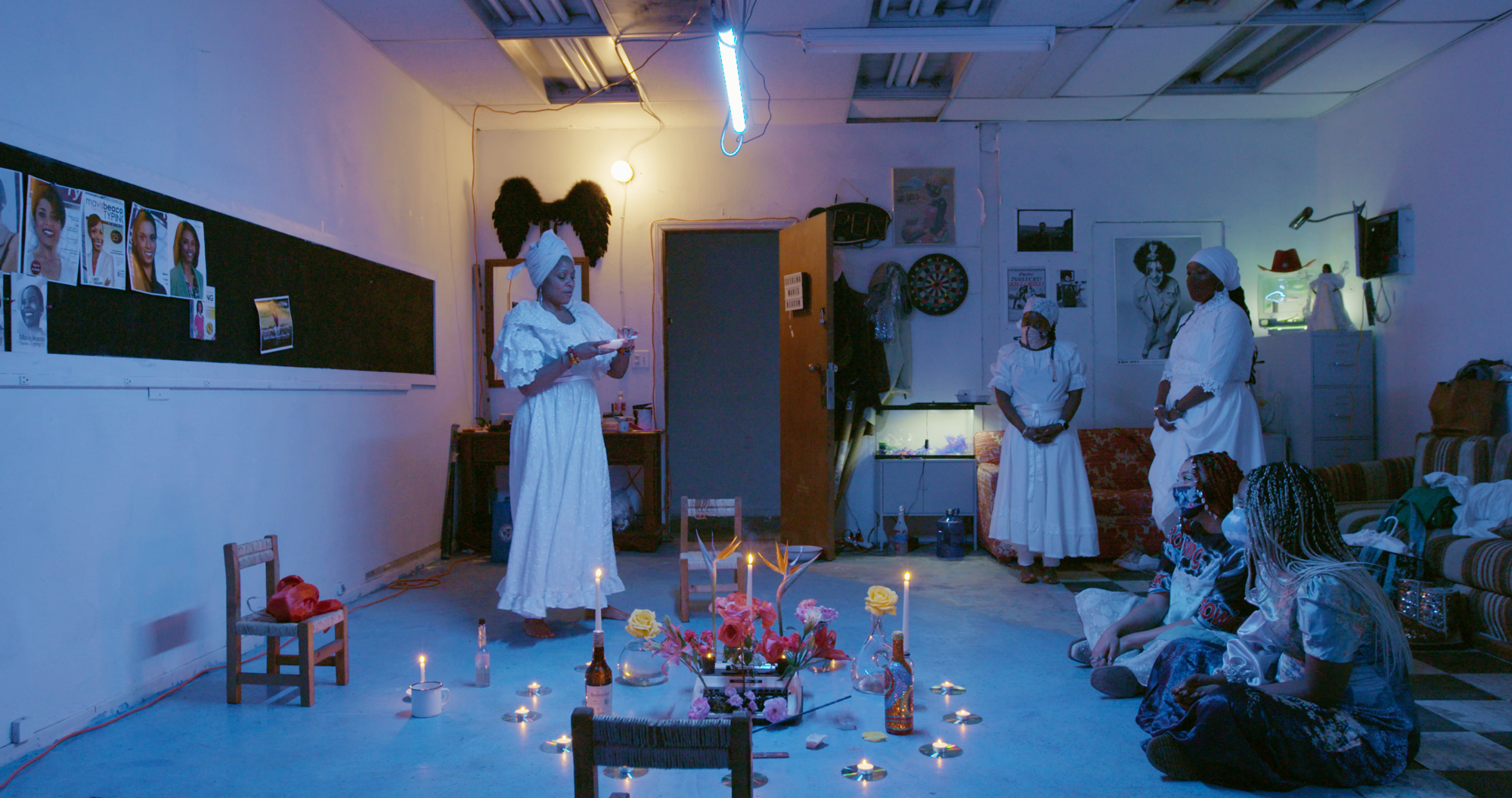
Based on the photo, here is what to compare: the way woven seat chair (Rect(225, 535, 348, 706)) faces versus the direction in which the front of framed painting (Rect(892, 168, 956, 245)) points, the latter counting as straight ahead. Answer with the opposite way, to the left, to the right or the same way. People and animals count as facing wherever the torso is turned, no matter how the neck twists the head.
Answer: to the left

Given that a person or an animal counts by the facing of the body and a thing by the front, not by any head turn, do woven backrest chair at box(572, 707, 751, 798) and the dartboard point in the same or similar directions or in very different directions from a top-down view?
very different directions

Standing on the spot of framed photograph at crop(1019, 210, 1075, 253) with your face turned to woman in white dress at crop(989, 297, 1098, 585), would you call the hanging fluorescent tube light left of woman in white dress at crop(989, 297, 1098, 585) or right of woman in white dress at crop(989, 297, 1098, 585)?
right

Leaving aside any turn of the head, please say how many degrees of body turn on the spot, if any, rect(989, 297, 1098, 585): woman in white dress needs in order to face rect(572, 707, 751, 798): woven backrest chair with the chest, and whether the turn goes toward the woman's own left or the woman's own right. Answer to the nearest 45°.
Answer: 0° — they already face it

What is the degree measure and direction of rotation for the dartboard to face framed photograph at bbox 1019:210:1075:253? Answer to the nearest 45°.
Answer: approximately 90° to its left

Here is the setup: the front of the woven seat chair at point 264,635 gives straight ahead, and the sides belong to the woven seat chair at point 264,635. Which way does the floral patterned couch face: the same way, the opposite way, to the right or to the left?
to the right

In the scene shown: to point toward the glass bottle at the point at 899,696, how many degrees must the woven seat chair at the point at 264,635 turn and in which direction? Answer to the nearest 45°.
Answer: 0° — it already faces it
